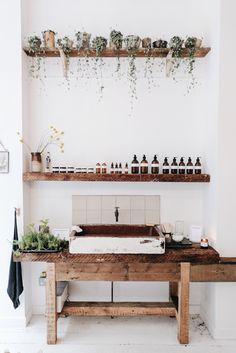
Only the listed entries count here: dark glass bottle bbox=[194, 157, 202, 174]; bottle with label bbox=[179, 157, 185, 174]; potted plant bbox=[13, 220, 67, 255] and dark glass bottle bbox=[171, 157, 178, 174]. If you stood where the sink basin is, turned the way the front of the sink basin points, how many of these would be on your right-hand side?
1

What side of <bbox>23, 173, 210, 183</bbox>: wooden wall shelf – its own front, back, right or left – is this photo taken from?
front

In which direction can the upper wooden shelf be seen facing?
toward the camera

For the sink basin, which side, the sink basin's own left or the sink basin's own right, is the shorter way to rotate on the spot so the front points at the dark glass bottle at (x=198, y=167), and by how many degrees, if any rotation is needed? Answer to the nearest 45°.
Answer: approximately 135° to the sink basin's own left
